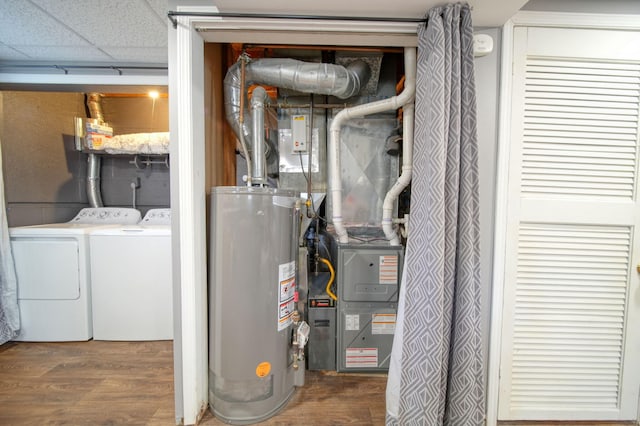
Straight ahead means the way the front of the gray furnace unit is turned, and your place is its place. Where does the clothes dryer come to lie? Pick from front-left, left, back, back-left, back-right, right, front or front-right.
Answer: right

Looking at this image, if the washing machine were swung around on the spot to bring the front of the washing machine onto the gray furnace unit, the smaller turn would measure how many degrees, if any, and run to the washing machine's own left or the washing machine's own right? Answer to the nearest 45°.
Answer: approximately 45° to the washing machine's own left

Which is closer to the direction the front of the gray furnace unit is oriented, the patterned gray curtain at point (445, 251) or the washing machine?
the patterned gray curtain

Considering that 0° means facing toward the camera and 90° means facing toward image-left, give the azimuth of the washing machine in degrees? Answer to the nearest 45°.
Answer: approximately 0°
